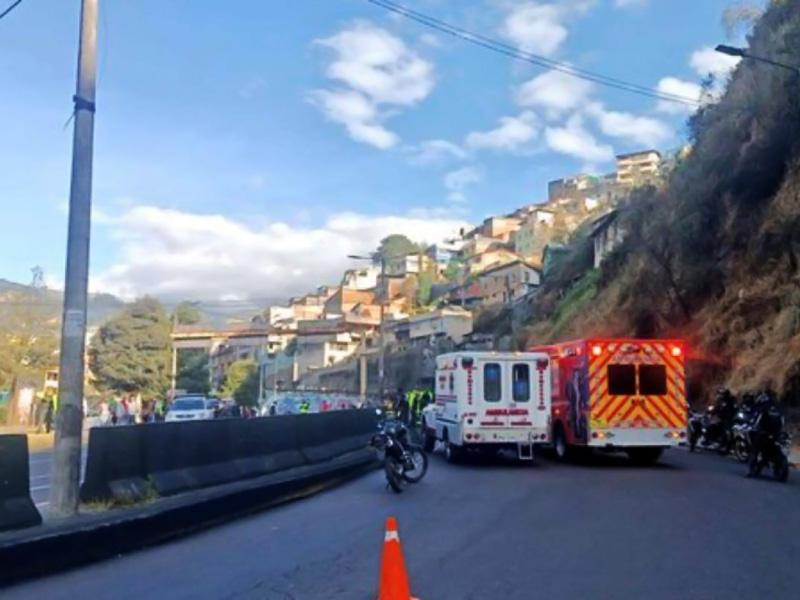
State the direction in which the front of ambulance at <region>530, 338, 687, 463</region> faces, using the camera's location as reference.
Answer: facing away from the viewer and to the left of the viewer

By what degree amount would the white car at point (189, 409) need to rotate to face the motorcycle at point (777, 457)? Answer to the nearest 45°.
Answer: approximately 45° to its left

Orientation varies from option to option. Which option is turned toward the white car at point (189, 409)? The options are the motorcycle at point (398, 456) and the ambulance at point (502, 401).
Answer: the ambulance

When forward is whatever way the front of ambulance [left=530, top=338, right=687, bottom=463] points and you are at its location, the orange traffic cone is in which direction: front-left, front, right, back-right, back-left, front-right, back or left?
back-left

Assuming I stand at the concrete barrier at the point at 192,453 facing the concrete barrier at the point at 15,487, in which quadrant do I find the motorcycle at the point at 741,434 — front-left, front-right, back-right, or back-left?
back-left

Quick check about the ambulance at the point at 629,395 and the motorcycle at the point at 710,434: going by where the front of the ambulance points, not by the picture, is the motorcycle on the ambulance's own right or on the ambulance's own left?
on the ambulance's own right

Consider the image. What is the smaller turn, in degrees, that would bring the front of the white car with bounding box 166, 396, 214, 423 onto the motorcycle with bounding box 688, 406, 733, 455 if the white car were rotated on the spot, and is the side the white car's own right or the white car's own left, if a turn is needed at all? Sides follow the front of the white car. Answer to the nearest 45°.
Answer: approximately 90° to the white car's own left

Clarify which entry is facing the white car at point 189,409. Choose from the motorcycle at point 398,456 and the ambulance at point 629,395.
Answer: the ambulance

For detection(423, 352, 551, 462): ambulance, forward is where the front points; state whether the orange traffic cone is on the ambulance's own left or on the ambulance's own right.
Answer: on the ambulance's own left

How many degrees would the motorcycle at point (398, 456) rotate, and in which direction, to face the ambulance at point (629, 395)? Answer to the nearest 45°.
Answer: approximately 45° to its right

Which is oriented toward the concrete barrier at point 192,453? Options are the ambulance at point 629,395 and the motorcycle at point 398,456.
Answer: the motorcycle

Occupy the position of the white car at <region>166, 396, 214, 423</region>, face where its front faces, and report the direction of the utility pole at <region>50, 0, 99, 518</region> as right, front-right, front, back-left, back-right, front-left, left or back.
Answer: front-left

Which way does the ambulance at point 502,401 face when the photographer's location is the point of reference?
facing away from the viewer and to the left of the viewer
